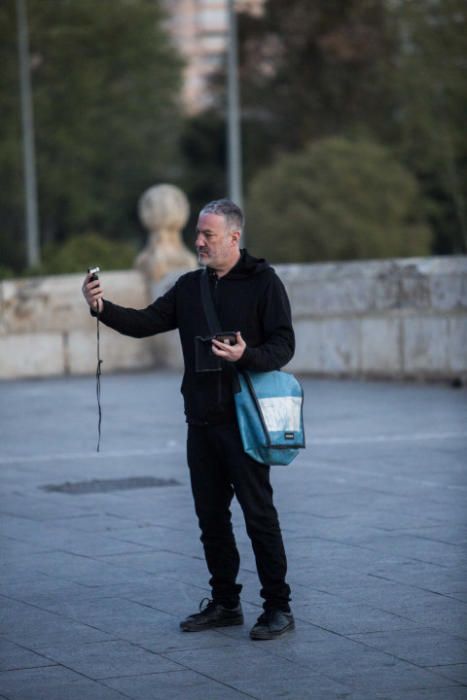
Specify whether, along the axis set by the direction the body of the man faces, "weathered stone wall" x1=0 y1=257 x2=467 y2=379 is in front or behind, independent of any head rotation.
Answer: behind

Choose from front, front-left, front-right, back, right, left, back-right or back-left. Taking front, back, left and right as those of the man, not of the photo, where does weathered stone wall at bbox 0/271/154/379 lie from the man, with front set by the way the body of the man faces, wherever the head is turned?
back-right

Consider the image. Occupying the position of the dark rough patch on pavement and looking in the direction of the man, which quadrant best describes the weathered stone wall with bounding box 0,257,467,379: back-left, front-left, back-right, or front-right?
back-left

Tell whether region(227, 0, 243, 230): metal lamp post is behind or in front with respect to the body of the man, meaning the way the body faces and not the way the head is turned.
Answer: behind

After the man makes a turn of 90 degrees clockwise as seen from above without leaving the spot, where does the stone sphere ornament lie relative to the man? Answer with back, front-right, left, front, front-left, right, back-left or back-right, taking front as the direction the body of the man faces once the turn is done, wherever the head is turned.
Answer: front-right

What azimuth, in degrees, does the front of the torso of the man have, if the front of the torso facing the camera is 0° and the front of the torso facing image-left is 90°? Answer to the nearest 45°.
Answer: approximately 45°

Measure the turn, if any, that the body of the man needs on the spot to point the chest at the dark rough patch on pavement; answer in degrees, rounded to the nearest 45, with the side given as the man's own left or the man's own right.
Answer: approximately 135° to the man's own right
